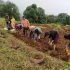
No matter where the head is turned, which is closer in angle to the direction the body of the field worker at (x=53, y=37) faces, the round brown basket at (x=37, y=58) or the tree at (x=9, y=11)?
the round brown basket

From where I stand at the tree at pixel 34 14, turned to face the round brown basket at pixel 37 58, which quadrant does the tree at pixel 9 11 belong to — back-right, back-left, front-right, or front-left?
back-right

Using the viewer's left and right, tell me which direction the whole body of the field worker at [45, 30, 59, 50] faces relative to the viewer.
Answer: facing the viewer and to the left of the viewer

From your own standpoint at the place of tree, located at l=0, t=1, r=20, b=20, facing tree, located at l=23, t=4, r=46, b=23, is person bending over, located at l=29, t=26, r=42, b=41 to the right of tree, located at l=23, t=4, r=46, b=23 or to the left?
right

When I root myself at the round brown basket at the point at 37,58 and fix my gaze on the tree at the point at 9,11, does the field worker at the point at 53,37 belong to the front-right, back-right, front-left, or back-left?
front-right

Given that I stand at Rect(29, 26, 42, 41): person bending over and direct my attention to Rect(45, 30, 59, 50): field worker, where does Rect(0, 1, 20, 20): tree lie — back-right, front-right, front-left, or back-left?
back-left

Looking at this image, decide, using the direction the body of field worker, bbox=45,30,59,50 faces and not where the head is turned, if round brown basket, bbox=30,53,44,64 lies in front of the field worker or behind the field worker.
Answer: in front

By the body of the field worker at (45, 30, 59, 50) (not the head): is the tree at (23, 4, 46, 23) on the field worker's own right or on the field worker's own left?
on the field worker's own right
